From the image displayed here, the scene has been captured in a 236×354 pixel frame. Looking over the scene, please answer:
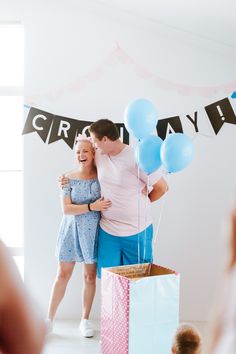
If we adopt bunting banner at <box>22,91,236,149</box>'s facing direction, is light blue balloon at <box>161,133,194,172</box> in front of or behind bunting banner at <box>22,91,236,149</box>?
in front

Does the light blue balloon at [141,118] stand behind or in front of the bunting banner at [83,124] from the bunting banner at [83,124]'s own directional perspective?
in front

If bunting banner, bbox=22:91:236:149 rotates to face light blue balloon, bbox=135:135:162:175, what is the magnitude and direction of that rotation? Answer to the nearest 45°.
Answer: approximately 45° to its left

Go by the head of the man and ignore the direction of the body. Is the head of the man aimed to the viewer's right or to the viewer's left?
to the viewer's left

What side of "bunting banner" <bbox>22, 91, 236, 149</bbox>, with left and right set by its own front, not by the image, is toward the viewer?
front
